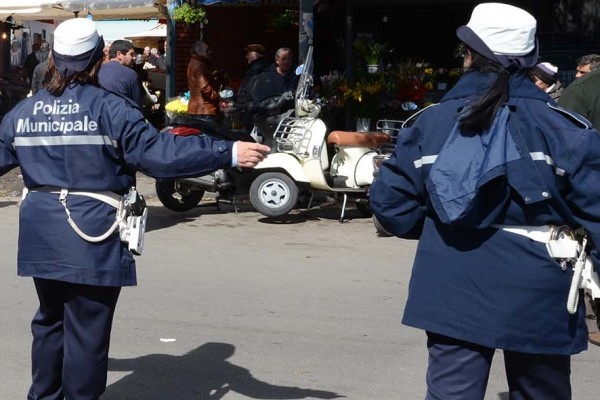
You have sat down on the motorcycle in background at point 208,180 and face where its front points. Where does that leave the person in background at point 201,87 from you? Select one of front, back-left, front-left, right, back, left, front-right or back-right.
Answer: left

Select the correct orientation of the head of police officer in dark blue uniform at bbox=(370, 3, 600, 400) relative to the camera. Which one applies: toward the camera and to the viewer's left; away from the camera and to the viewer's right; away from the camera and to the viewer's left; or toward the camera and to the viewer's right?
away from the camera and to the viewer's left

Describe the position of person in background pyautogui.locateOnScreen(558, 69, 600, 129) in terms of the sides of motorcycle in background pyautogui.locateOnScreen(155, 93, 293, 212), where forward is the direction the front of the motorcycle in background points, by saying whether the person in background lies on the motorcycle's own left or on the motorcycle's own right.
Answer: on the motorcycle's own right

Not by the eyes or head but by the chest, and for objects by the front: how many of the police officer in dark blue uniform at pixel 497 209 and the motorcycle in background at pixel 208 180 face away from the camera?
1

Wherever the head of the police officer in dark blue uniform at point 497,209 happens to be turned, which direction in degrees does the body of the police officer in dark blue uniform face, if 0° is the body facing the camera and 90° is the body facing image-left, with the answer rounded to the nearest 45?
approximately 180°

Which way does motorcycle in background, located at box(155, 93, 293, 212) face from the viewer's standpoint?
to the viewer's right

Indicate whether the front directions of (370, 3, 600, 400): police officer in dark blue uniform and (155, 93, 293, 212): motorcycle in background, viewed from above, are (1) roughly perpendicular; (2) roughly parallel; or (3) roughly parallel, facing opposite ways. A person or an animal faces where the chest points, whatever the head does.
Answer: roughly perpendicular

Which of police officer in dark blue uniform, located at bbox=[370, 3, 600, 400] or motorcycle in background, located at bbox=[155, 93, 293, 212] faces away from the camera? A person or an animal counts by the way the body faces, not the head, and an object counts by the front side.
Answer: the police officer in dark blue uniform

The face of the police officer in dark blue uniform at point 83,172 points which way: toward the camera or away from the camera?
away from the camera
